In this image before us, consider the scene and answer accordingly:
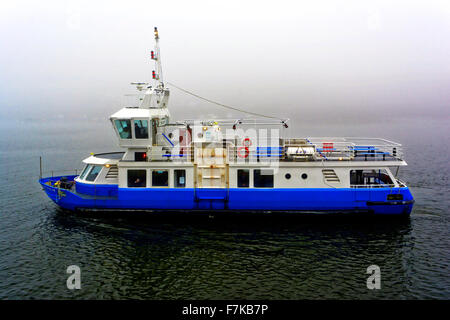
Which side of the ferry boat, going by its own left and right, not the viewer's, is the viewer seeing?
left
